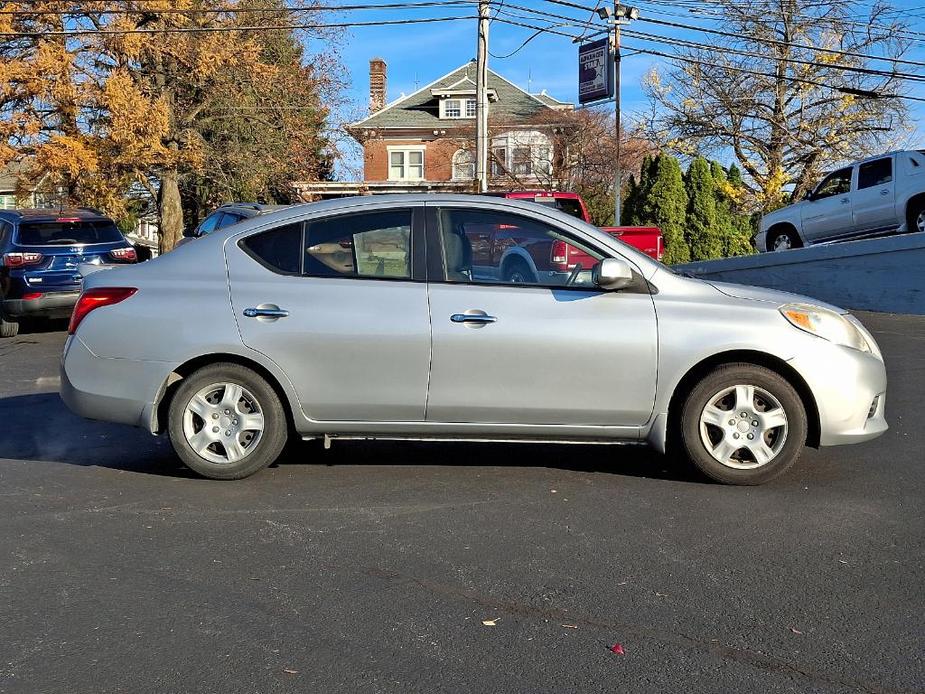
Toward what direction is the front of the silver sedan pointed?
to the viewer's right

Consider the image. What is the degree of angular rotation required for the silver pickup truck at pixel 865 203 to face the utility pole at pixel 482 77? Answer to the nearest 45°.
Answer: approximately 45° to its right

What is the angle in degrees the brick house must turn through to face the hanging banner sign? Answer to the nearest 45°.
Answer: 0° — it already faces it

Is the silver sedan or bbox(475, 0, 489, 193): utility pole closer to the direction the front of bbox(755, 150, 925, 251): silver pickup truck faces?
the utility pole

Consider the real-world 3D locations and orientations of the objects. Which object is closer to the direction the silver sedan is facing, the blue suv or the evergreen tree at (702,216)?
the evergreen tree

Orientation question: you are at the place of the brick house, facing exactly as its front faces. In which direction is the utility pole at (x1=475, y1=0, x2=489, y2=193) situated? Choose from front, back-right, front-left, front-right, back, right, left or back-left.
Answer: front

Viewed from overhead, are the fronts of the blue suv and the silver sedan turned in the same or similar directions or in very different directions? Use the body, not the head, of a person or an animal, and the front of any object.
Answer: very different directions

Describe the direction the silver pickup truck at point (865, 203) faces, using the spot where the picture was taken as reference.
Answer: facing to the left of the viewer

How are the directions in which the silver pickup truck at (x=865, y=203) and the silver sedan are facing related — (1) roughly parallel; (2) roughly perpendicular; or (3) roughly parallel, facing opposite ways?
roughly parallel, facing opposite ways

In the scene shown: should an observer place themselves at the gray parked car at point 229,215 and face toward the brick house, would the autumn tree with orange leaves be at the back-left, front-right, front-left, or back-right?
front-left

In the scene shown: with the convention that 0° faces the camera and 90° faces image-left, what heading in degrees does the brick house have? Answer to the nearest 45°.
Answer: approximately 0°

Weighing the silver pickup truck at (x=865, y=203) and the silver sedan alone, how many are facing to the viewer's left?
1

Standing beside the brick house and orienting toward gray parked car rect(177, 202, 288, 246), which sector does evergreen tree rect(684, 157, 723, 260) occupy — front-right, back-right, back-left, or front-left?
front-left

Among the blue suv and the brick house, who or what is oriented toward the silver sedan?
the brick house

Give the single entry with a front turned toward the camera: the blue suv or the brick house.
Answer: the brick house

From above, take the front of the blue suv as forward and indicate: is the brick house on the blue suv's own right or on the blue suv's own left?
on the blue suv's own right

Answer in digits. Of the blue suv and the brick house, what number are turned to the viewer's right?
0

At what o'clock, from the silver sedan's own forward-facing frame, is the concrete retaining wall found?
The concrete retaining wall is roughly at 10 o'clock from the silver sedan.
